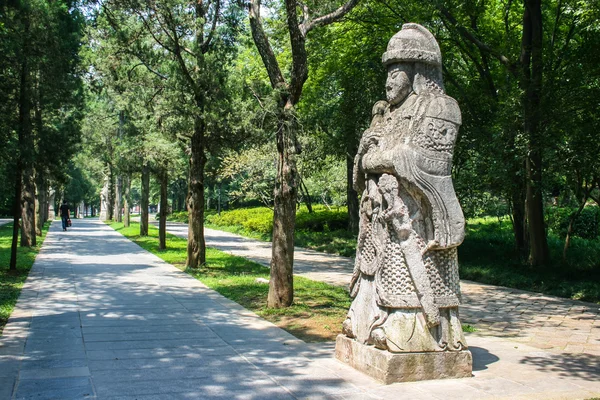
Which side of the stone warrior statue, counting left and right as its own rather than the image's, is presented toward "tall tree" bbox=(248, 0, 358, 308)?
right

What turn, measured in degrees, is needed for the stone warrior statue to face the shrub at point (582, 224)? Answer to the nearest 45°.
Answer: approximately 135° to its right

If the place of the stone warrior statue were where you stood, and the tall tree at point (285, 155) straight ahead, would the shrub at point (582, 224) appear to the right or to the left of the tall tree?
right

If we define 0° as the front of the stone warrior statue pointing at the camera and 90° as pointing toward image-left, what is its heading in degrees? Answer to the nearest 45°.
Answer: approximately 45°
